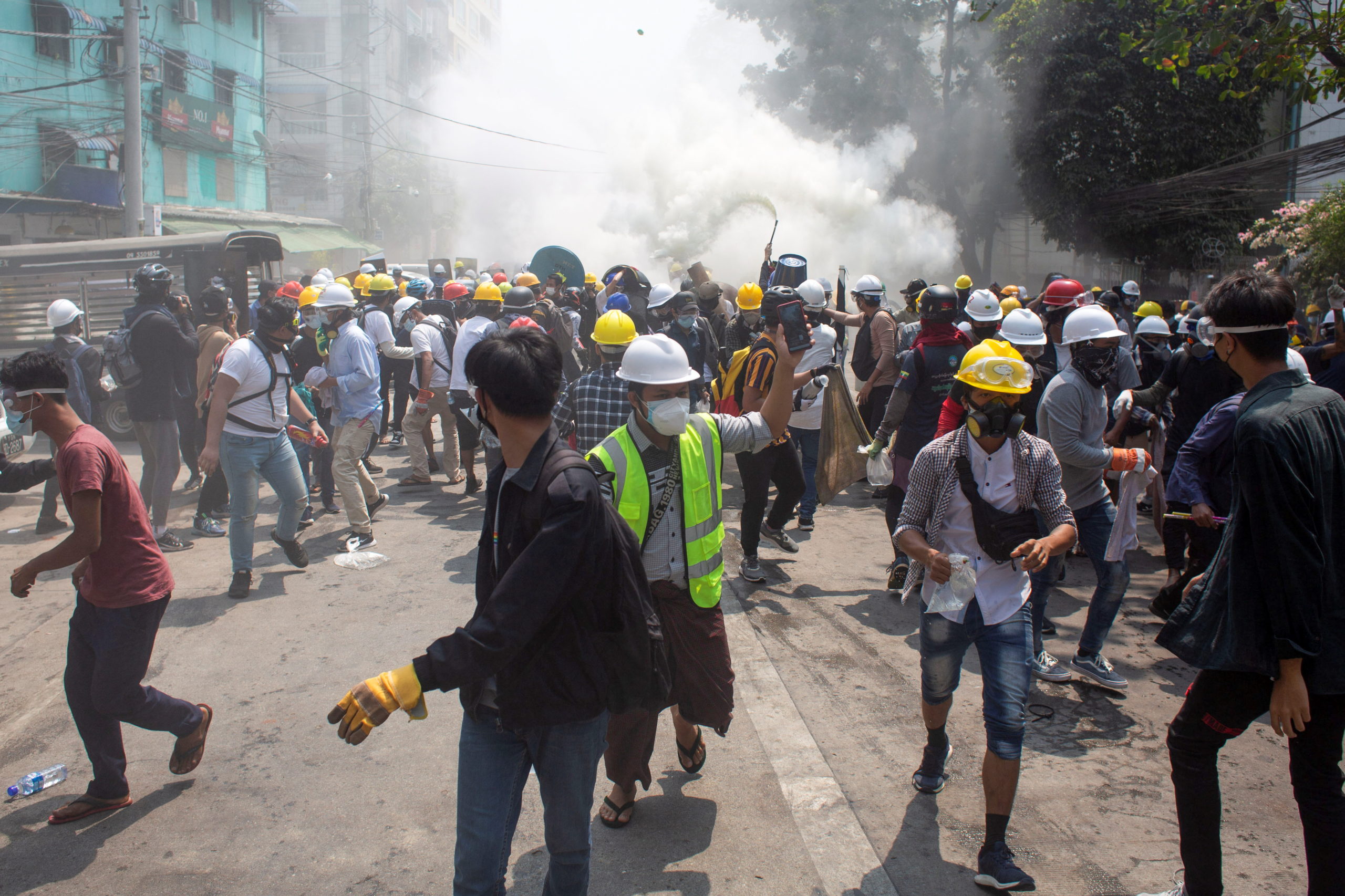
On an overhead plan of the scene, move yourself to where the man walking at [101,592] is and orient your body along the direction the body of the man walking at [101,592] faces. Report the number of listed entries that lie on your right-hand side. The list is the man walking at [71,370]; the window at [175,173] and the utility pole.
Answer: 3

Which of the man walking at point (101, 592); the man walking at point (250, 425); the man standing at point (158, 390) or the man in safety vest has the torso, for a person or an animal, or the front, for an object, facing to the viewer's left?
the man walking at point (101, 592)

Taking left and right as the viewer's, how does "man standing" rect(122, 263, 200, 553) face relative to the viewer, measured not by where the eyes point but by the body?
facing to the right of the viewer

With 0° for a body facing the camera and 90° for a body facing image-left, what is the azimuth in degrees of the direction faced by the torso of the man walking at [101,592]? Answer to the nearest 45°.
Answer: approximately 90°

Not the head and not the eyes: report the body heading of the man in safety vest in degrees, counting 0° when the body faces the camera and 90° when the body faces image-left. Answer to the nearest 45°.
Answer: approximately 0°

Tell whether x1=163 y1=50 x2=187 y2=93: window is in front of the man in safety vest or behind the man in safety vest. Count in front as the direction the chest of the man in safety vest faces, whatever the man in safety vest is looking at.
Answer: behind

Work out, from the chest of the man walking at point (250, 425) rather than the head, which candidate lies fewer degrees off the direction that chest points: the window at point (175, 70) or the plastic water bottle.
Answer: the plastic water bottle
